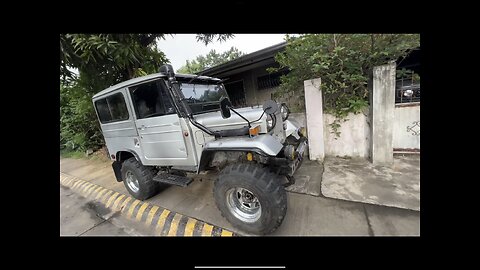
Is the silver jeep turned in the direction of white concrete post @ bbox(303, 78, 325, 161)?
no

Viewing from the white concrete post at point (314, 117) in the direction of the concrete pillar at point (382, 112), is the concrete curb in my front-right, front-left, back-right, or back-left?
back-right

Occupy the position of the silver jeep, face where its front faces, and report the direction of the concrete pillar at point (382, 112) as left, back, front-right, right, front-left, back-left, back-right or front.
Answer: front-left

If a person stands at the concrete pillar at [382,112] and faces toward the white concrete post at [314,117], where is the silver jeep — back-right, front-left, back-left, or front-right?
front-left

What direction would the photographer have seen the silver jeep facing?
facing the viewer and to the right of the viewer
